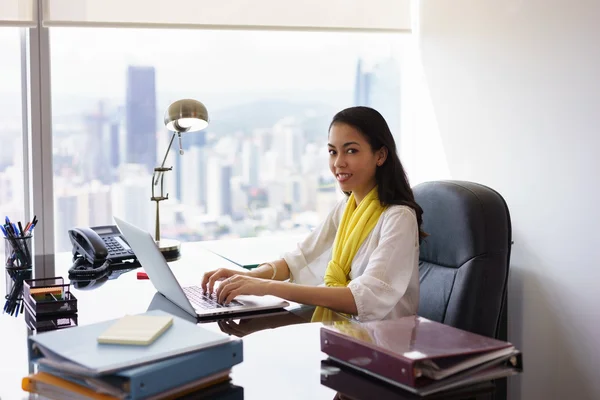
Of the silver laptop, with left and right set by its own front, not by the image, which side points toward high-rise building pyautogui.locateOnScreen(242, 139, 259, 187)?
left

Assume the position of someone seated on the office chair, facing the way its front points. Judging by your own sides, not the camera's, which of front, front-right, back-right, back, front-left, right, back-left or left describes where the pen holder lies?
front-right

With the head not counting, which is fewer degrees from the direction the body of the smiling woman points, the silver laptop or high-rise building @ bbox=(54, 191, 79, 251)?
the silver laptop

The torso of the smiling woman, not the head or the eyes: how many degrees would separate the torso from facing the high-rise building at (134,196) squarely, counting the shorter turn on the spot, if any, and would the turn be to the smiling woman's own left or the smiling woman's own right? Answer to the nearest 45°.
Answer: approximately 90° to the smiling woman's own right

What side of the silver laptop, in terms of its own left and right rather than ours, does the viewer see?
right

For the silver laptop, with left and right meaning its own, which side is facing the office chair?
front

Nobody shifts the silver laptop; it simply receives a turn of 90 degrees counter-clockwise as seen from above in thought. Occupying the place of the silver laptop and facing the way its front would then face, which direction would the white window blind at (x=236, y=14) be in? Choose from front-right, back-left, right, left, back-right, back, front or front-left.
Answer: front

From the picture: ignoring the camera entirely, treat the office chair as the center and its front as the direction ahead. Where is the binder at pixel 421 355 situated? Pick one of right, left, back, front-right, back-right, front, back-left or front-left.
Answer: front-left

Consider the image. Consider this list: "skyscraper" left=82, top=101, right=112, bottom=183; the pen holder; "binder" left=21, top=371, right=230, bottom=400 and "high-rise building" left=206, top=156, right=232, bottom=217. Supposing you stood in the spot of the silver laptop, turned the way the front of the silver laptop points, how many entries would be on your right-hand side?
1

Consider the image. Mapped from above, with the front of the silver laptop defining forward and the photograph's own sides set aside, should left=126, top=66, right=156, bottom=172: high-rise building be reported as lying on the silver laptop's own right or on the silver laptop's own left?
on the silver laptop's own left

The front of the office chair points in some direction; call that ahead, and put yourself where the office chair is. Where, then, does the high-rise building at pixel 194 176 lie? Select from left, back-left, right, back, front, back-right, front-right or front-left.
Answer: right

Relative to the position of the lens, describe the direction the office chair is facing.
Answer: facing the viewer and to the left of the viewer

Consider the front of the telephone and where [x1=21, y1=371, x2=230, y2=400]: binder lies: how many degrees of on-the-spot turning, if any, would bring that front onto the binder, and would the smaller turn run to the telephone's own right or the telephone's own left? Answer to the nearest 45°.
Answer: approximately 45° to the telephone's own right

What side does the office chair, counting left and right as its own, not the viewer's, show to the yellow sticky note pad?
front

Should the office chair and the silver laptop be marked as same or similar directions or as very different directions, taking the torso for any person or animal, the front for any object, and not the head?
very different directions

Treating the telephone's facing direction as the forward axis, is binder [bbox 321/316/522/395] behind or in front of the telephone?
in front

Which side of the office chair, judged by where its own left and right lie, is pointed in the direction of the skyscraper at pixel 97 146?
right
